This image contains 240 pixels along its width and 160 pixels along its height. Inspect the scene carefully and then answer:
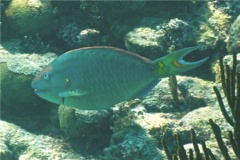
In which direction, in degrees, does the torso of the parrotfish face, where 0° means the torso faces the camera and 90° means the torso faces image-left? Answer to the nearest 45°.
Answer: approximately 90°

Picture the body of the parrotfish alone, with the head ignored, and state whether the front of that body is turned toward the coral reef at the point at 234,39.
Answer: no

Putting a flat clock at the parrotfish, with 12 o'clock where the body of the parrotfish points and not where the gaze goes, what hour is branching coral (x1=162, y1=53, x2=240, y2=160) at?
The branching coral is roughly at 7 o'clock from the parrotfish.

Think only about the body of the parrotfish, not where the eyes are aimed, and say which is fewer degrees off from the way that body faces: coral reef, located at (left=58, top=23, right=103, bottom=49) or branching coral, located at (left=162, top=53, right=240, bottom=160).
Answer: the coral reef

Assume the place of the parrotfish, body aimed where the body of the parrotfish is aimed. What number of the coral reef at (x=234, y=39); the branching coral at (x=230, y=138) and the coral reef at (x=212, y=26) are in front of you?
0

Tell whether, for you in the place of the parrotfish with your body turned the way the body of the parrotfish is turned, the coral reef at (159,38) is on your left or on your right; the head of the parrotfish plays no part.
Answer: on your right

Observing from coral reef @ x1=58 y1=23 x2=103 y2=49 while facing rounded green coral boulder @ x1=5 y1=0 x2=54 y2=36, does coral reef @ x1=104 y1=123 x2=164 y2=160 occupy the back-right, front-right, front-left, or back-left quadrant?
back-left

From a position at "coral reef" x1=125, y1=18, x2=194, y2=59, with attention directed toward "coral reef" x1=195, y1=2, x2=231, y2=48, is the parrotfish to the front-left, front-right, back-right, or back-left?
back-right

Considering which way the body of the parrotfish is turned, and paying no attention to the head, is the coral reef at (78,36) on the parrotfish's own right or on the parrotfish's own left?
on the parrotfish's own right

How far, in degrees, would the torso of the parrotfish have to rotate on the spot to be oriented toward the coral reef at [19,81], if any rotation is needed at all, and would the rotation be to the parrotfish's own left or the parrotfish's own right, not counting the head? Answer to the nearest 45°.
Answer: approximately 45° to the parrotfish's own right

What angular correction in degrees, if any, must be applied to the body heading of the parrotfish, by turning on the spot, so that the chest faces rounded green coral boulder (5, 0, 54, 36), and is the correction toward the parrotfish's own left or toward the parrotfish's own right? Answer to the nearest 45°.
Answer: approximately 45° to the parrotfish's own right

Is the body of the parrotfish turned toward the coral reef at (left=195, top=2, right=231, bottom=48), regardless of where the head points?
no
